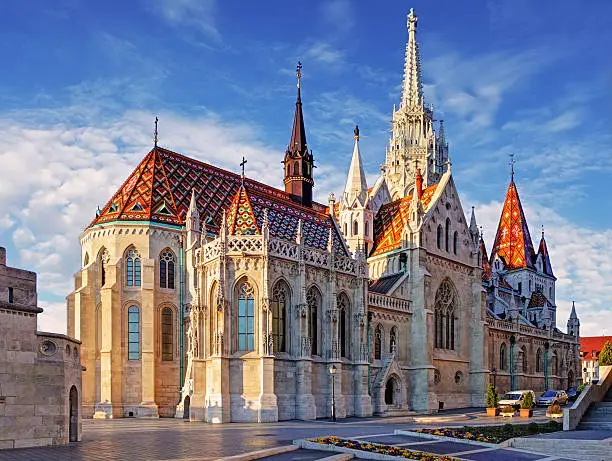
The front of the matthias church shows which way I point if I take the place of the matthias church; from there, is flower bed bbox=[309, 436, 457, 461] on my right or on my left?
on my right

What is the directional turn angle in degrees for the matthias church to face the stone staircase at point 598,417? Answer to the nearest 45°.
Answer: approximately 90° to its right

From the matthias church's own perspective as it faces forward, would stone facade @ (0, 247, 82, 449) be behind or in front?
behind

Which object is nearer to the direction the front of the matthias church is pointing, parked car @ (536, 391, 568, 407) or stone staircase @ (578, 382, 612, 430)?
the parked car

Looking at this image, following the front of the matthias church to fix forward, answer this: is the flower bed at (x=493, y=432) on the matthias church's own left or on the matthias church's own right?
on the matthias church's own right

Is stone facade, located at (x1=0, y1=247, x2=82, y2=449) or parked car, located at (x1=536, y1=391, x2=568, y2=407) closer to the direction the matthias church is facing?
the parked car

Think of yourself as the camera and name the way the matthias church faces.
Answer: facing away from the viewer and to the right of the viewer

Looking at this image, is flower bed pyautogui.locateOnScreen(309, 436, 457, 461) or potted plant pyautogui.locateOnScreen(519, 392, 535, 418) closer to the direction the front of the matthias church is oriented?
the potted plant
